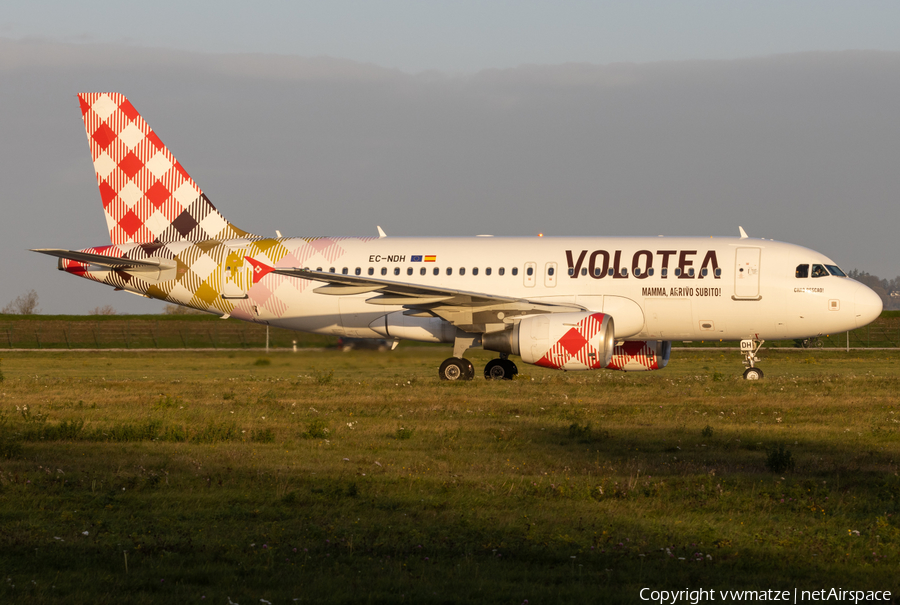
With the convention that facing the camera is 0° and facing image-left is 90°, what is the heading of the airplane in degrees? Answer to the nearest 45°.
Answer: approximately 270°
